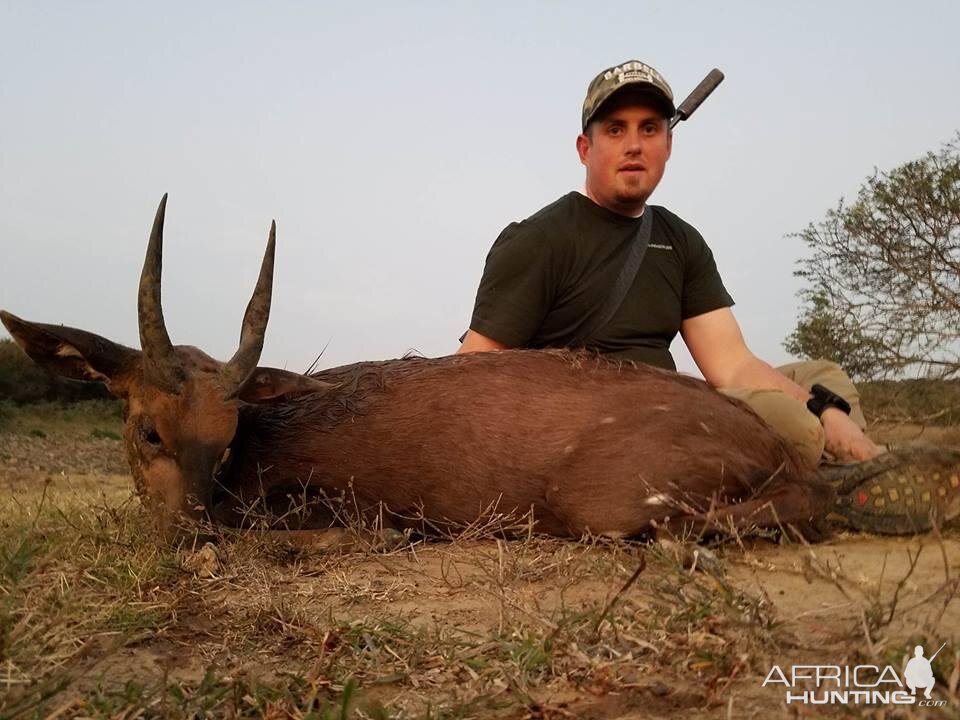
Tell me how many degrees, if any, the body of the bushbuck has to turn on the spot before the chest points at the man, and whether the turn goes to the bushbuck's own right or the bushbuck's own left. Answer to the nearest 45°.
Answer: approximately 135° to the bushbuck's own right

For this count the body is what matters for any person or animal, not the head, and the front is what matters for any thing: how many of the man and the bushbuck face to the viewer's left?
1

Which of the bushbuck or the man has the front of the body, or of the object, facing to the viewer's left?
the bushbuck

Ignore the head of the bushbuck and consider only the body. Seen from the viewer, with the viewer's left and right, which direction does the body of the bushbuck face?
facing to the left of the viewer

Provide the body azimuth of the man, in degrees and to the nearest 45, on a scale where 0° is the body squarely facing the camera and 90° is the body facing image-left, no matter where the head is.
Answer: approximately 315°
